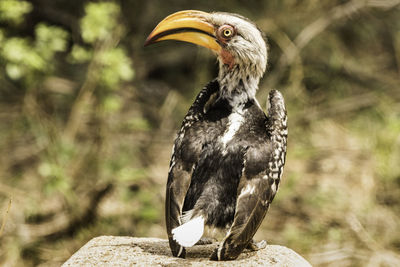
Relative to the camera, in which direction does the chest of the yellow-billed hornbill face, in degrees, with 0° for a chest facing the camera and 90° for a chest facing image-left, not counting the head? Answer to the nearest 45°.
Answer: approximately 180°
